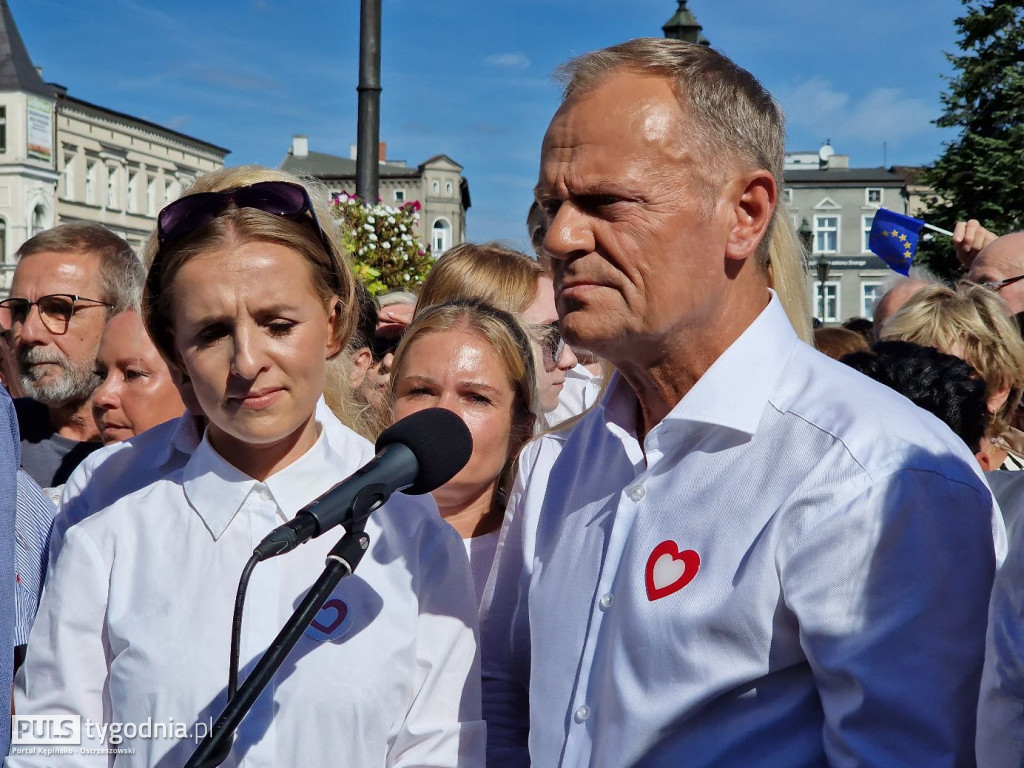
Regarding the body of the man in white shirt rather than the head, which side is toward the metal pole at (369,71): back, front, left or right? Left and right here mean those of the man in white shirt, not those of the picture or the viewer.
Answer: right

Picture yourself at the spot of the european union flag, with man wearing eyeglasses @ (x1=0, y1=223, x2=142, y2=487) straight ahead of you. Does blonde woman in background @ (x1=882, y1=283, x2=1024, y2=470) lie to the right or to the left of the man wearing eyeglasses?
left

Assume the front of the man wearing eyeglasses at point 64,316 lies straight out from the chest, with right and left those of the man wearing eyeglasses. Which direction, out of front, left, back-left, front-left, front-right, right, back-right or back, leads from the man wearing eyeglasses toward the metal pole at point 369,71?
back

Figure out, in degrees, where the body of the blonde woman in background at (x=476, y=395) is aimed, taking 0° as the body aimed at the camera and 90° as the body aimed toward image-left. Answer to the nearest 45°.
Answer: approximately 45°

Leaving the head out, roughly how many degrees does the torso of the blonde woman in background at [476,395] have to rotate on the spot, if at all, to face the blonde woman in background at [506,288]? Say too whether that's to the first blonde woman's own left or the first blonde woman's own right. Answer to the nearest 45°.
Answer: approximately 135° to the first blonde woman's own right

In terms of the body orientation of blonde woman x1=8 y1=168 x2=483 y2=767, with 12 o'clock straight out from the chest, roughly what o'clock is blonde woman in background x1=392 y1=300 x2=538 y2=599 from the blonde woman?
The blonde woman in background is roughly at 7 o'clock from the blonde woman.

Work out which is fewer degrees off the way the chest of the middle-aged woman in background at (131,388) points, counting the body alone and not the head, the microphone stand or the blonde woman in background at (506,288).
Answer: the microphone stand

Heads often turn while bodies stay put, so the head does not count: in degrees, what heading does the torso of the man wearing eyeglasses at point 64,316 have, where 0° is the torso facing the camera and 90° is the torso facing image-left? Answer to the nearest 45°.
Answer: approximately 45°

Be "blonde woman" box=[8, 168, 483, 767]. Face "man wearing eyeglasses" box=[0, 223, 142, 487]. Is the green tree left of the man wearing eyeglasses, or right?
right

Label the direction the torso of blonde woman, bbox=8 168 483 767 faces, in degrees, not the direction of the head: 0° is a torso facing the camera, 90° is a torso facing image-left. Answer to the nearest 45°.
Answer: approximately 0°

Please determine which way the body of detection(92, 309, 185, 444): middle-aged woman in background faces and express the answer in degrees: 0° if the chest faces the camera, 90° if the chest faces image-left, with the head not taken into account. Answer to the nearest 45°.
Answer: approximately 45°

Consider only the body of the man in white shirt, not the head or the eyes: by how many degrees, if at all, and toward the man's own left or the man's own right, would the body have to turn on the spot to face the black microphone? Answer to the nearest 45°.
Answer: approximately 45° to the man's own right
